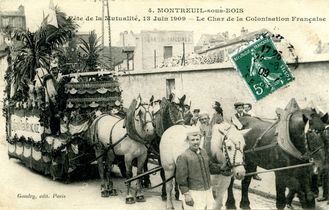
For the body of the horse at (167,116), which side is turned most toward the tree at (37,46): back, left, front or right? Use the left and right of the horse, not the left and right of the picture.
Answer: back

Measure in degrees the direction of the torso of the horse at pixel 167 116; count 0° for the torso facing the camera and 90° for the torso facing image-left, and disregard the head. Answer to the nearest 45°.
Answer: approximately 315°

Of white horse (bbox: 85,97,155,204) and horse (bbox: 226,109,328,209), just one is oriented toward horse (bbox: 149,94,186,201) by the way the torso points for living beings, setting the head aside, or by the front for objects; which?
the white horse

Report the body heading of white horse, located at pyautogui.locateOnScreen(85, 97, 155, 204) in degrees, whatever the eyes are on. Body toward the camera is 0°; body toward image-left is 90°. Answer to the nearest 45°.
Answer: approximately 315°

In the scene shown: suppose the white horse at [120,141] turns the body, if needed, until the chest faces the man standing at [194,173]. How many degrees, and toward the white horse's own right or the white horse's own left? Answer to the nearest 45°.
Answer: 0° — it already faces them
